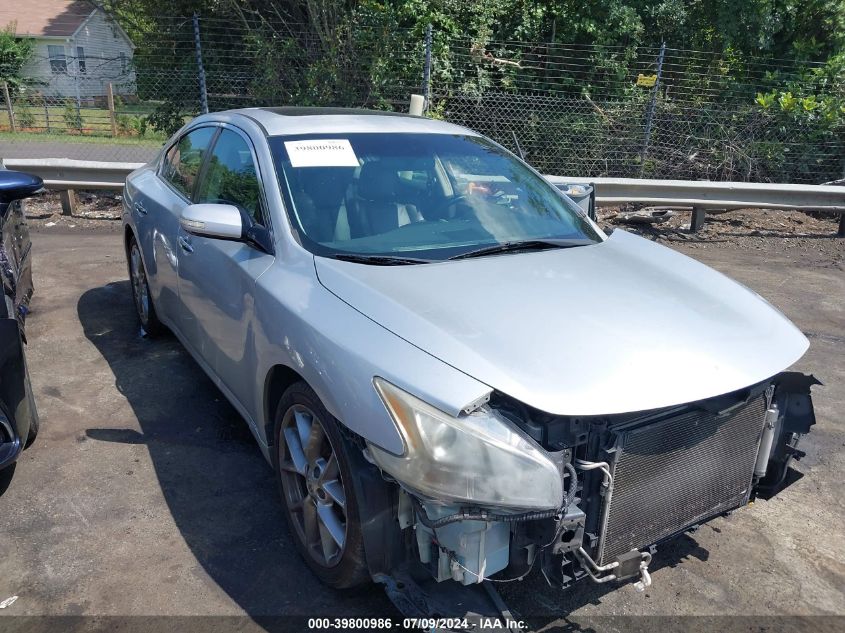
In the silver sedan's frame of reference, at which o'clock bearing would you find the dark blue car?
The dark blue car is roughly at 5 o'clock from the silver sedan.

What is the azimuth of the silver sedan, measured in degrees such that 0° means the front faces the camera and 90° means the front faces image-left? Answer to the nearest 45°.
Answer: approximately 315°

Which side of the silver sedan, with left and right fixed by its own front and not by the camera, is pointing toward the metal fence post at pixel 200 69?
back

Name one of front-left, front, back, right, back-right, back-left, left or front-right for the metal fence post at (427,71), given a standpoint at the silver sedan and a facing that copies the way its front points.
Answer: back-left

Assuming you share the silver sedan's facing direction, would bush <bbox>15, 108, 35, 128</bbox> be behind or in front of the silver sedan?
behind

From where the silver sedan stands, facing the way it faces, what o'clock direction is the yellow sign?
The yellow sign is roughly at 8 o'clock from the silver sedan.

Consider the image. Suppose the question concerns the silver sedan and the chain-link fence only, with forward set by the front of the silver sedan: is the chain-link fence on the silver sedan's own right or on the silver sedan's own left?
on the silver sedan's own left

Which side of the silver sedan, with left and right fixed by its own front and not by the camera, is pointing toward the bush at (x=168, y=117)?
back

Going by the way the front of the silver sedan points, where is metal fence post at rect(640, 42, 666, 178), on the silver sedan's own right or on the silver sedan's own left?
on the silver sedan's own left
